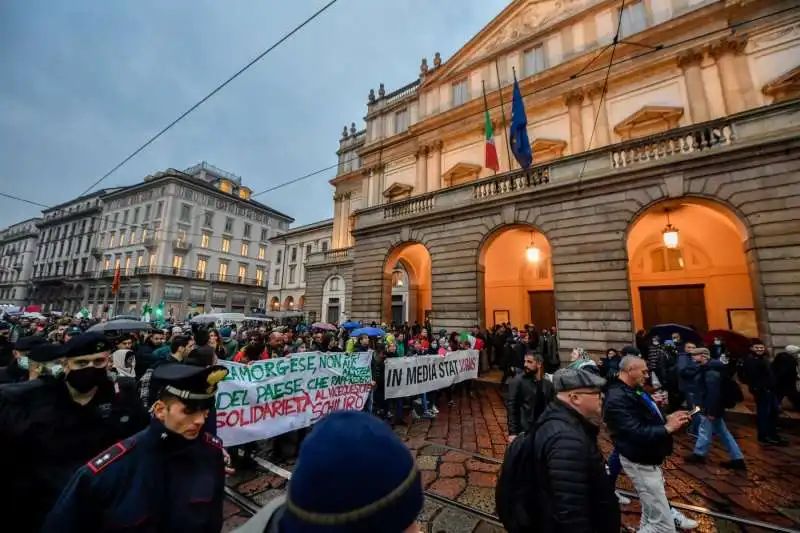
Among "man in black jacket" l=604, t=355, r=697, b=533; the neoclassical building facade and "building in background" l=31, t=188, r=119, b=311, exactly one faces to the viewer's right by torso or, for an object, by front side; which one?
the man in black jacket

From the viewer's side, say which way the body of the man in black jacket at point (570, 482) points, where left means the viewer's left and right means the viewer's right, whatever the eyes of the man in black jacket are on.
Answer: facing to the right of the viewer

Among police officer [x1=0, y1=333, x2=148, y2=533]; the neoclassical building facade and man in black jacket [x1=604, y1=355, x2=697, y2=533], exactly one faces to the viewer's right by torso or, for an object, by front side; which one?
the man in black jacket

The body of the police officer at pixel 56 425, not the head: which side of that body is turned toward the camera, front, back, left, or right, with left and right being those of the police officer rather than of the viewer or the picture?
front

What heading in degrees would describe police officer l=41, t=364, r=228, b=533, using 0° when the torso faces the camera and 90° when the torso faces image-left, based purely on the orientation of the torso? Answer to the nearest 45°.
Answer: approximately 315°

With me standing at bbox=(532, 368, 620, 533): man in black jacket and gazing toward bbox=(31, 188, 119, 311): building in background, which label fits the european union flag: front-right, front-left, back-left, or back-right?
front-right

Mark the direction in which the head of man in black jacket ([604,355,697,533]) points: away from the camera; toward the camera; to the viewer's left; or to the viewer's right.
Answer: to the viewer's right

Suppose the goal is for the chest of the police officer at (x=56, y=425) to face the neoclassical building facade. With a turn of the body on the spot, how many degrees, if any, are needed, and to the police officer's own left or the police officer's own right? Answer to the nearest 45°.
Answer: approximately 90° to the police officer's own left

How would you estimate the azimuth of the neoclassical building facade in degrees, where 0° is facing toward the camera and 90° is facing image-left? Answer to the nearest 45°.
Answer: approximately 45°

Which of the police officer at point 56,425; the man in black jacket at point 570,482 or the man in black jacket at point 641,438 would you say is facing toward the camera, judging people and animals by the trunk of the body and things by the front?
the police officer

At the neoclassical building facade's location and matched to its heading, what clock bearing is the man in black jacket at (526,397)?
The man in black jacket is roughly at 11 o'clock from the neoclassical building facade.

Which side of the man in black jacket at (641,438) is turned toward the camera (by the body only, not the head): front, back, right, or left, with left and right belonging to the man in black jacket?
right

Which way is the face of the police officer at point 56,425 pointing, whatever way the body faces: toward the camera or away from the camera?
toward the camera

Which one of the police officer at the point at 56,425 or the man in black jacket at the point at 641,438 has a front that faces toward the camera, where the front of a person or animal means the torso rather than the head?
the police officer

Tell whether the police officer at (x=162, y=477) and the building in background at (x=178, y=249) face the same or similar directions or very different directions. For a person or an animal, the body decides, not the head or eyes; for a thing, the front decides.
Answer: same or similar directions
